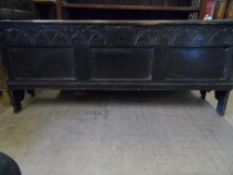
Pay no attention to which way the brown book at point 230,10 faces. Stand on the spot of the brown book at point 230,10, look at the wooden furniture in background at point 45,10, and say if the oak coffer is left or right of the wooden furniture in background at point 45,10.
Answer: left

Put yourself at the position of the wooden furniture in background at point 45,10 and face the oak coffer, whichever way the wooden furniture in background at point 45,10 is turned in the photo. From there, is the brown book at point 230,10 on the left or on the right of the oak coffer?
left

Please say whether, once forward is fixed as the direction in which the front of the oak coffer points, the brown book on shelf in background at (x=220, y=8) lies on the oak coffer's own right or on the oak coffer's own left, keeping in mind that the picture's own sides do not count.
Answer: on the oak coffer's own left

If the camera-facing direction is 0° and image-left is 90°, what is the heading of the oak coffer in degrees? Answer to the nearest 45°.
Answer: approximately 0°

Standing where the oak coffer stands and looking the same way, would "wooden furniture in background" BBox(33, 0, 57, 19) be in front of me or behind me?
behind

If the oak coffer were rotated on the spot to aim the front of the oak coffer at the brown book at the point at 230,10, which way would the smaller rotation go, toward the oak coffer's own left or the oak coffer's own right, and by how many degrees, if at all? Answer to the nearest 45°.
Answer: approximately 135° to the oak coffer's own left

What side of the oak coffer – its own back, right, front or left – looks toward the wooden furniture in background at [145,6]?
back
